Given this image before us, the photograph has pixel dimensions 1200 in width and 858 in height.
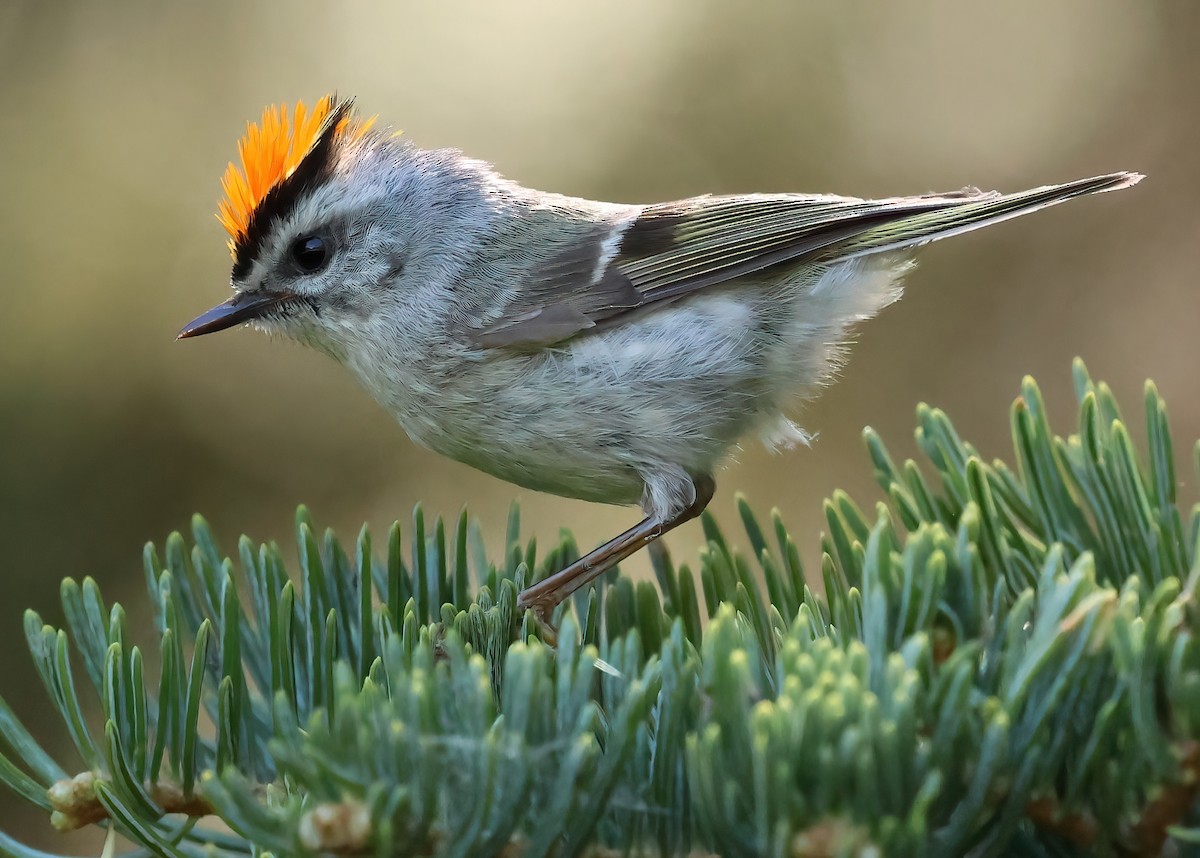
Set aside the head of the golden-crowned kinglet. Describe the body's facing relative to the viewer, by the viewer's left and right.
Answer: facing to the left of the viewer
